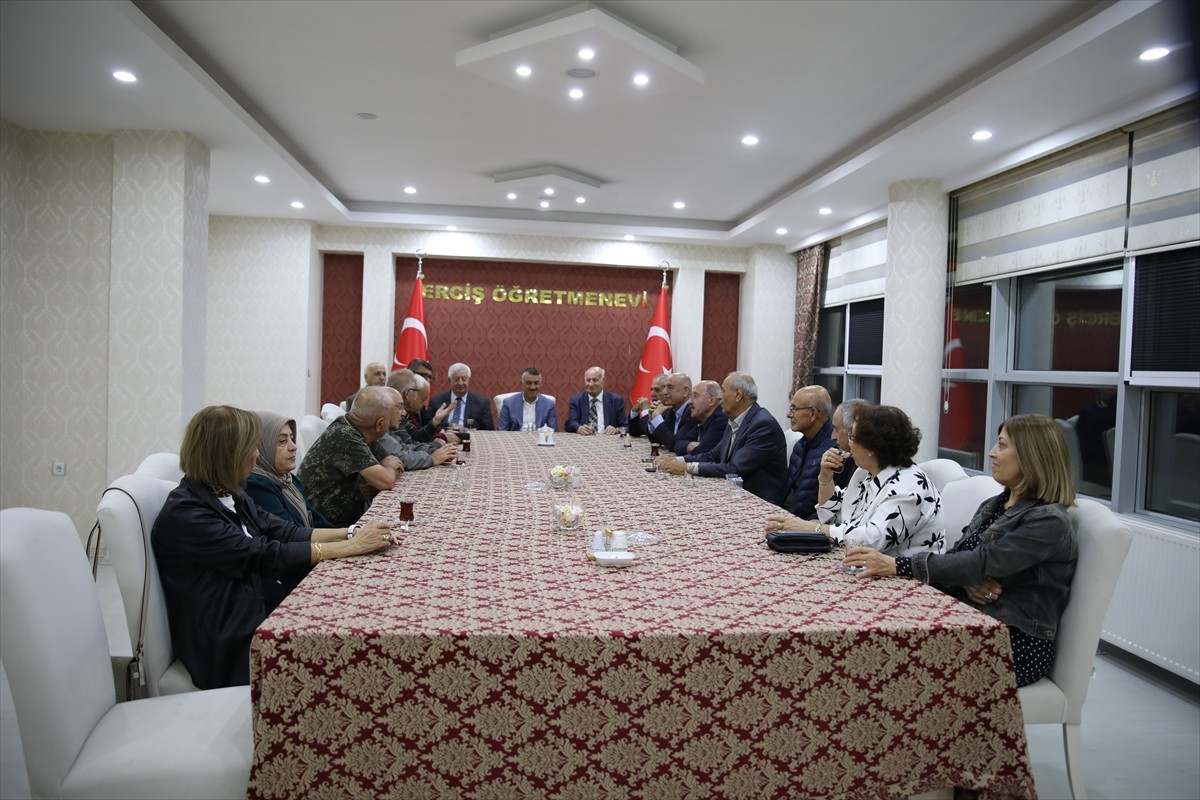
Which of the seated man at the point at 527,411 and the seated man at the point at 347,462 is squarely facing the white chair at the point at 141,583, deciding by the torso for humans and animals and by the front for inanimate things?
the seated man at the point at 527,411

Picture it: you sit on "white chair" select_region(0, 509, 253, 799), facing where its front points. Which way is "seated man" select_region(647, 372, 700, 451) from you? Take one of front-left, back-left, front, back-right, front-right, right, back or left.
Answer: front-left

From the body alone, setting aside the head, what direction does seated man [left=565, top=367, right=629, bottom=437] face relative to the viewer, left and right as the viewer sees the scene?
facing the viewer

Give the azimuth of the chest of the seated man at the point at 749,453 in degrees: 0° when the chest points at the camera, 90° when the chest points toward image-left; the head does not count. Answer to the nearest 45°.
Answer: approximately 90°

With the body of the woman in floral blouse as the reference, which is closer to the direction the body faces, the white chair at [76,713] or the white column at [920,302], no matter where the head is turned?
the white chair

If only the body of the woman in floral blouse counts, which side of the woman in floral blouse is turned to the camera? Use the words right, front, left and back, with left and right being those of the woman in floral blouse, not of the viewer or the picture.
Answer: left

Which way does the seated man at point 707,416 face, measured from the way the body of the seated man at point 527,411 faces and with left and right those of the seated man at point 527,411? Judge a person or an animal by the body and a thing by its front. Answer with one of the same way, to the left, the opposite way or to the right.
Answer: to the right

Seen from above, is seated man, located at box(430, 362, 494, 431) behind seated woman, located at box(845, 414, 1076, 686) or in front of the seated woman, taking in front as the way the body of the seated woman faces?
in front

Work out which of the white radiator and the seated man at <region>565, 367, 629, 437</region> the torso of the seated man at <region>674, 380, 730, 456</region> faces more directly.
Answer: the seated man

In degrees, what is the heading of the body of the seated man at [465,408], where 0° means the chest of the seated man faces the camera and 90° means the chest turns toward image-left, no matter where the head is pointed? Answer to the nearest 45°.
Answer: approximately 0°

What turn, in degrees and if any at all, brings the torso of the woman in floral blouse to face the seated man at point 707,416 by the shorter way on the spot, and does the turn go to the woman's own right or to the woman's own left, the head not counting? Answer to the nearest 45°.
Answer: approximately 90° to the woman's own right

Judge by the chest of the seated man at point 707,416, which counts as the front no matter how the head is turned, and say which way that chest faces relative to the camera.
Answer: to the viewer's left

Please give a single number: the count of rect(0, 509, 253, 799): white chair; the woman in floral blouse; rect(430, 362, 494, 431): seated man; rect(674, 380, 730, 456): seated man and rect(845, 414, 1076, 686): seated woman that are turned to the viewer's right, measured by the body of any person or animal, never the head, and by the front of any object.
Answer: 1

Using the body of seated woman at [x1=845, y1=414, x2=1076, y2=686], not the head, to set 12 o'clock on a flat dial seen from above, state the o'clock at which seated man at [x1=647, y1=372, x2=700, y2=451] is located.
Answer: The seated man is roughly at 2 o'clock from the seated woman.

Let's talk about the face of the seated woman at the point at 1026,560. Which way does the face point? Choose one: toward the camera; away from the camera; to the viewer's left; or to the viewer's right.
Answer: to the viewer's left

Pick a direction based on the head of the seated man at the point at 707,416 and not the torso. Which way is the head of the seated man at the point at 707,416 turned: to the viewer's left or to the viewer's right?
to the viewer's left

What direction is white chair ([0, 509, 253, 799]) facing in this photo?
to the viewer's right

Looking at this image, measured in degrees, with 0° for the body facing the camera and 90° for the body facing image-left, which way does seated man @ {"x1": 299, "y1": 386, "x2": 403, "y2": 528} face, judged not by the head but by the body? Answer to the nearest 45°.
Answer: approximately 225°
